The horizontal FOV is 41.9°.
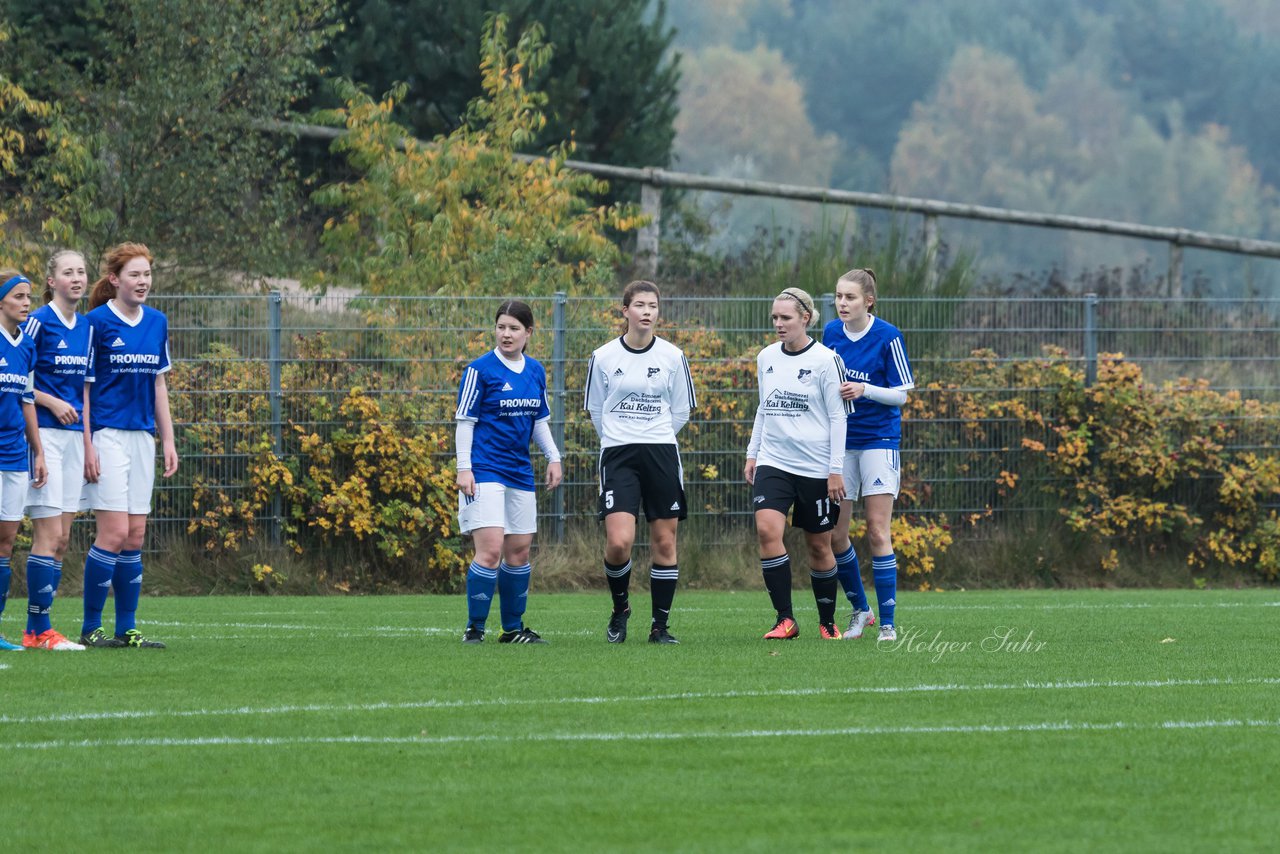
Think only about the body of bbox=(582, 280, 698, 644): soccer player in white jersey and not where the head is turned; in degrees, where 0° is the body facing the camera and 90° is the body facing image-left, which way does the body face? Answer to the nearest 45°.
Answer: approximately 0°

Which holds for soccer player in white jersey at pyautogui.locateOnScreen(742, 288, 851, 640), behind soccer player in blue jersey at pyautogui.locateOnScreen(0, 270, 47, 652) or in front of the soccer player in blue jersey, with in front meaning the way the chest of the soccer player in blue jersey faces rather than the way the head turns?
in front

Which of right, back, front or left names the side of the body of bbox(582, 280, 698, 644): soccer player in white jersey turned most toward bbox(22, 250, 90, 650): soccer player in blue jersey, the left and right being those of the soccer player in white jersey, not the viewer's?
right

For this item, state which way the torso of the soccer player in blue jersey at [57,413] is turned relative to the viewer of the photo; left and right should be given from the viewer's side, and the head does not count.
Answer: facing the viewer and to the right of the viewer

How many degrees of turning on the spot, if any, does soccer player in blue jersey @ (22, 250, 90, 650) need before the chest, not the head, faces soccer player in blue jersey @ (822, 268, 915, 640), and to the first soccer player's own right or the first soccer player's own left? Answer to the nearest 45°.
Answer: approximately 45° to the first soccer player's own left

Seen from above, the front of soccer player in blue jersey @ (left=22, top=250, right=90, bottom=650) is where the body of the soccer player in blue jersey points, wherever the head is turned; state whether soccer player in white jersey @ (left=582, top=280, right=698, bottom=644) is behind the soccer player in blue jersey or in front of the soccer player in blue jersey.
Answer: in front

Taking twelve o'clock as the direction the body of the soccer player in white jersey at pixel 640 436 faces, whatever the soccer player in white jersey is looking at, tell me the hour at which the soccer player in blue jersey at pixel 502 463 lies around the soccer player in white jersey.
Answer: The soccer player in blue jersey is roughly at 3 o'clock from the soccer player in white jersey.

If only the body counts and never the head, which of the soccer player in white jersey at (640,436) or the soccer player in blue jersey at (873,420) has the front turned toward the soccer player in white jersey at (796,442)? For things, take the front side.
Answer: the soccer player in blue jersey

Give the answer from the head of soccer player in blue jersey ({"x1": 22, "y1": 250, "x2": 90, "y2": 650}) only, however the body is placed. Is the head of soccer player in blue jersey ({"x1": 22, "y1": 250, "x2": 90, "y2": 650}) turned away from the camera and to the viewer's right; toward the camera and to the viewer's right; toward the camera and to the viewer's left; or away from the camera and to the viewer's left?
toward the camera and to the viewer's right

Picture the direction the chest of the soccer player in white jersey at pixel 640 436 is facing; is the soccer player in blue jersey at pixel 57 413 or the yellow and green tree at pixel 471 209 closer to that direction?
the soccer player in blue jersey

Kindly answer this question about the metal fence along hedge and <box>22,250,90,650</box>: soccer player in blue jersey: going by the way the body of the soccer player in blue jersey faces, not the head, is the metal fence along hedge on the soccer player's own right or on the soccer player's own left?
on the soccer player's own left
